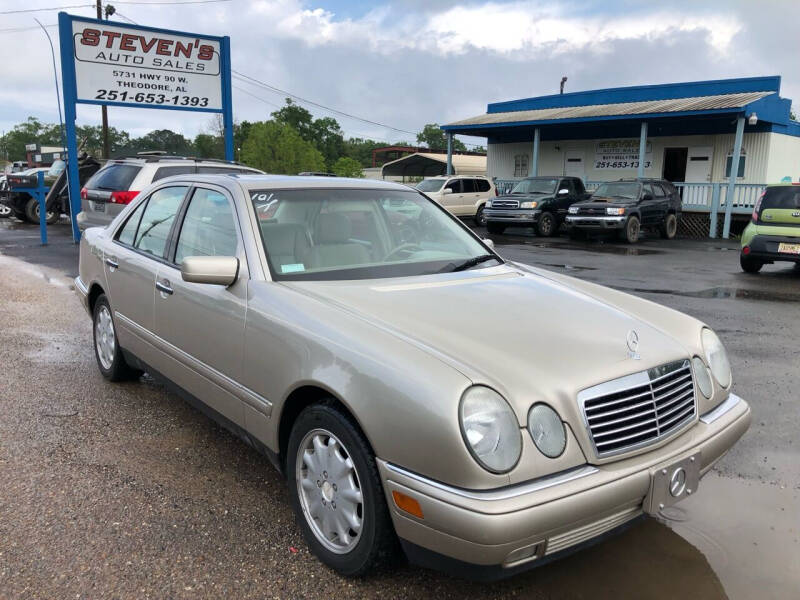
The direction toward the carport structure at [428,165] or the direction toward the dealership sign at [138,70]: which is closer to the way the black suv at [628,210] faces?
the dealership sign

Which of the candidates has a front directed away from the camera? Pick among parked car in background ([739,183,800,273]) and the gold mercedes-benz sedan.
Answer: the parked car in background

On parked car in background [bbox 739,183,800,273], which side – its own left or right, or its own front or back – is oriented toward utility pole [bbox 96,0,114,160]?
left

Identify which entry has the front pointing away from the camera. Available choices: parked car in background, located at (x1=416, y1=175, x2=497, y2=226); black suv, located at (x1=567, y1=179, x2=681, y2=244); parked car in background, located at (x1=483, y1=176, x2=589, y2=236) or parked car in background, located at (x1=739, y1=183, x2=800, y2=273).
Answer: parked car in background, located at (x1=739, y1=183, x2=800, y2=273)

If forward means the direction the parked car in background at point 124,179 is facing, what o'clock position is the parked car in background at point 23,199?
the parked car in background at point 23,199 is roughly at 10 o'clock from the parked car in background at point 124,179.

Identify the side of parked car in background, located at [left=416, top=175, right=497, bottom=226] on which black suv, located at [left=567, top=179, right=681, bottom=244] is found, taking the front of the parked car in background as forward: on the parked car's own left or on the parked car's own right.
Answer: on the parked car's own left

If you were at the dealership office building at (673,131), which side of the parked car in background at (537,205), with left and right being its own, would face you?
back

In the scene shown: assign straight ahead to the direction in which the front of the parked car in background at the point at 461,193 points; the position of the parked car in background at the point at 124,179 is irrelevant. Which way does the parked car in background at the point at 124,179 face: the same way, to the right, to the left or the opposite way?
the opposite way

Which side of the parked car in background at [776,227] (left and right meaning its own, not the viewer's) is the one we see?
back

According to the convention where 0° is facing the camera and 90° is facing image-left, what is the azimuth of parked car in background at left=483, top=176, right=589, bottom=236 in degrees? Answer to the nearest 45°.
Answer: approximately 45°

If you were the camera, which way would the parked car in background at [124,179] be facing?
facing away from the viewer and to the right of the viewer

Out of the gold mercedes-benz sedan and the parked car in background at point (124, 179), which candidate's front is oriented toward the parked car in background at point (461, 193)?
the parked car in background at point (124, 179)
